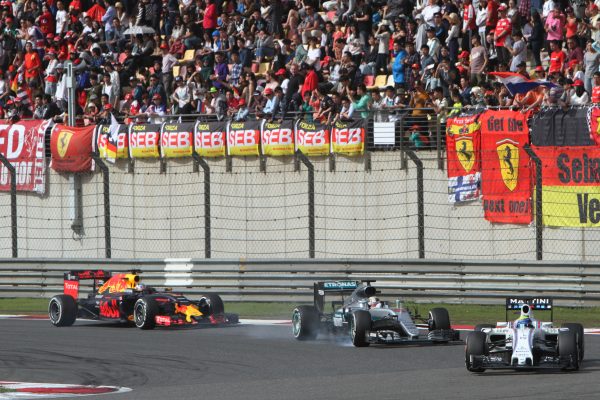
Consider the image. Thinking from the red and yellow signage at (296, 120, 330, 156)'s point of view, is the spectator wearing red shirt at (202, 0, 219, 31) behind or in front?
behind

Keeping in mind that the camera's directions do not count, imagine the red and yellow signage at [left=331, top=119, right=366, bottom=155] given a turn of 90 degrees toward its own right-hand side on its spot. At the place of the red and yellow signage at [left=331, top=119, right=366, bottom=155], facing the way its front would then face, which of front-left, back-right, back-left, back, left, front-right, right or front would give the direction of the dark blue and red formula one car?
front-left

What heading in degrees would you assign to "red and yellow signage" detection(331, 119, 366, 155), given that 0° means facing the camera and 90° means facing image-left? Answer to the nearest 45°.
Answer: approximately 0°

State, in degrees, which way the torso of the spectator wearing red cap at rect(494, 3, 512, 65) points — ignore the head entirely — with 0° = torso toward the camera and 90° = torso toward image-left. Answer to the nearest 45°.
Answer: approximately 45°

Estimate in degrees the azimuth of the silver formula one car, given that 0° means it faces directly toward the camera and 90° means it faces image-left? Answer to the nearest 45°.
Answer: approximately 315°

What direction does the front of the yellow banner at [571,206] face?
toward the camera

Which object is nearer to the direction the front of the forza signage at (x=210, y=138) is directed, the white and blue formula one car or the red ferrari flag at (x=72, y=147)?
the white and blue formula one car

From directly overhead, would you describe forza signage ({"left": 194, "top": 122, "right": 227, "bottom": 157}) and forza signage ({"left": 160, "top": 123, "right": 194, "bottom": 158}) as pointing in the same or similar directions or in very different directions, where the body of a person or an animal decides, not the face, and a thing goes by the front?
same or similar directions

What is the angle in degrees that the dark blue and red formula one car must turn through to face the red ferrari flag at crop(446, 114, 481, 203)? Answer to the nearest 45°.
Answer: approximately 45° to its left

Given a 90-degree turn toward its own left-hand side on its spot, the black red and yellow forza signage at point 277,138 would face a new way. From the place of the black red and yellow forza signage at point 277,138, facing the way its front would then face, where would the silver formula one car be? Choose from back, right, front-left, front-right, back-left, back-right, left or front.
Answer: right

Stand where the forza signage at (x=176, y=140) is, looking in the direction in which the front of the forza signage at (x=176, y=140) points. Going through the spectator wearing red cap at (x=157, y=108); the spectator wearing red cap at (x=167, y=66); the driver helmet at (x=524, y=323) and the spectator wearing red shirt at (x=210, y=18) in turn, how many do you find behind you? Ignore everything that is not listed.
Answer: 3

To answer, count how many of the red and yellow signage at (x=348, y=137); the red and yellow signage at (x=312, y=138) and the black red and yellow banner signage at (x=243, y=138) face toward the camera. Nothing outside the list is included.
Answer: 3

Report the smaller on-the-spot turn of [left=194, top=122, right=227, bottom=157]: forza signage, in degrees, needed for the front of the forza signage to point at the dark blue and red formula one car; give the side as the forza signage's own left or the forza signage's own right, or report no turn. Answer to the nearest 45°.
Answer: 0° — it already faces it

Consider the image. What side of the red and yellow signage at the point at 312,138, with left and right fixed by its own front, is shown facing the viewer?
front
